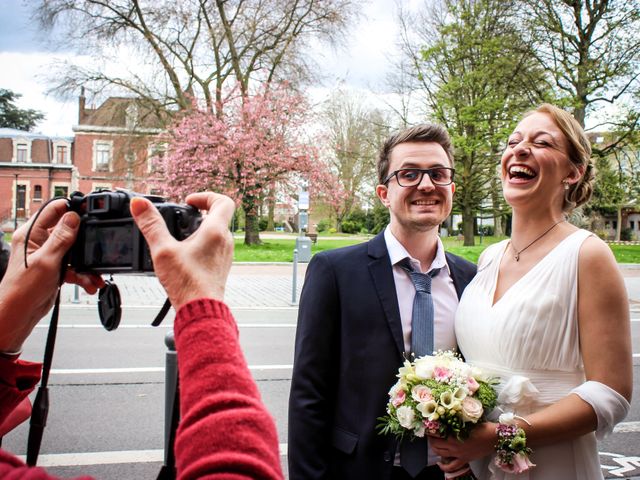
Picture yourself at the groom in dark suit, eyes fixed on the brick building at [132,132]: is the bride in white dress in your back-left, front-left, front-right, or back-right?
back-right

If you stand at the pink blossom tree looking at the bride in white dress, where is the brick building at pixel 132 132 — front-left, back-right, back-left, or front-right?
back-right

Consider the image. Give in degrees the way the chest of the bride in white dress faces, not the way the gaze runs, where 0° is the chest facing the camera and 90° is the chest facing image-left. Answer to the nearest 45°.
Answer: approximately 45°

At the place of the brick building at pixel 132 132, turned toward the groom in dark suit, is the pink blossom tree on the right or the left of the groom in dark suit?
left

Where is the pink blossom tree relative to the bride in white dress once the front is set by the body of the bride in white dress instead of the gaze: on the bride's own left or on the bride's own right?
on the bride's own right

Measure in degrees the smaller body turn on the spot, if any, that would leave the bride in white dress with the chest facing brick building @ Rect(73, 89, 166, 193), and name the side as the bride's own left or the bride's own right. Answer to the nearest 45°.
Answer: approximately 90° to the bride's own right

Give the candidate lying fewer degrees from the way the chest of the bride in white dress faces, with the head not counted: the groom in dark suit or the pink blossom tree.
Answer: the groom in dark suit

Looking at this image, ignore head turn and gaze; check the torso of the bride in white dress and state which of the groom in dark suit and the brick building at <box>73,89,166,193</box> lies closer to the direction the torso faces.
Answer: the groom in dark suit
